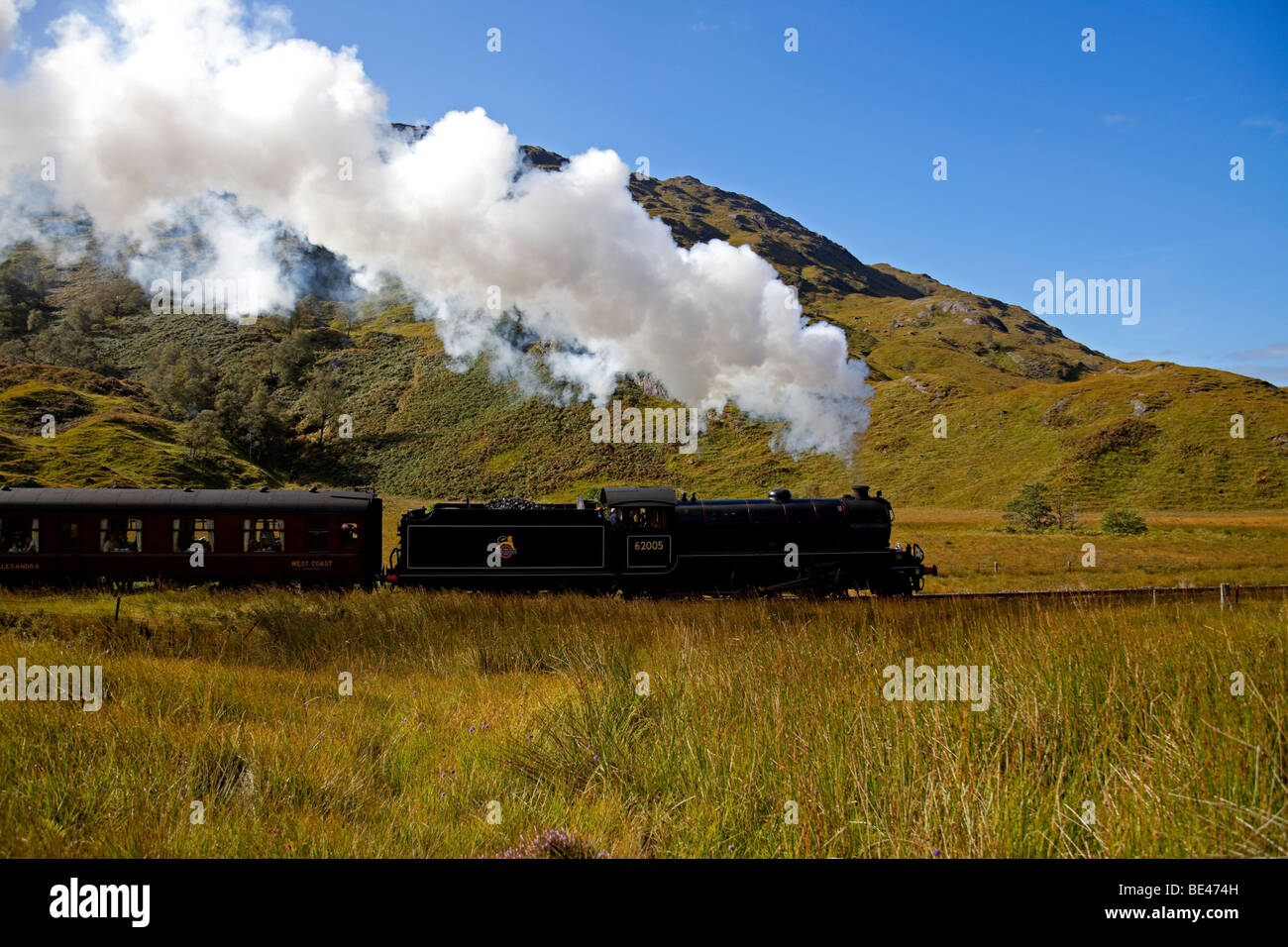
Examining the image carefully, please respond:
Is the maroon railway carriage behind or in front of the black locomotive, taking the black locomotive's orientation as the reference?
behind

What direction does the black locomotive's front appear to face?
to the viewer's right

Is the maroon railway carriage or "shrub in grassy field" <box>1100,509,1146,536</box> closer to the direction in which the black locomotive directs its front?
the shrub in grassy field

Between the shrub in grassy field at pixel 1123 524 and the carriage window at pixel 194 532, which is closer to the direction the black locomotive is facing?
the shrub in grassy field

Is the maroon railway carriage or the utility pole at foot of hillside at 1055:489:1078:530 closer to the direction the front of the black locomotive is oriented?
the utility pole at foot of hillside

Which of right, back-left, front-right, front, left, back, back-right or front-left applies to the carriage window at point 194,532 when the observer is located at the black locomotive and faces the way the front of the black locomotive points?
back

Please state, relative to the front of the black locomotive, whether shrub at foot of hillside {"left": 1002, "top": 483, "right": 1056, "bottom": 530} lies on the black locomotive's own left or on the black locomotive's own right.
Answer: on the black locomotive's own left

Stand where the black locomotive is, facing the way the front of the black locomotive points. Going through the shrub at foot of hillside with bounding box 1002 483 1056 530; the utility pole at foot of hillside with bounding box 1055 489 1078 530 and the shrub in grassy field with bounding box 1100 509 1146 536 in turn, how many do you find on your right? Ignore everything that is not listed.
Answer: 0
